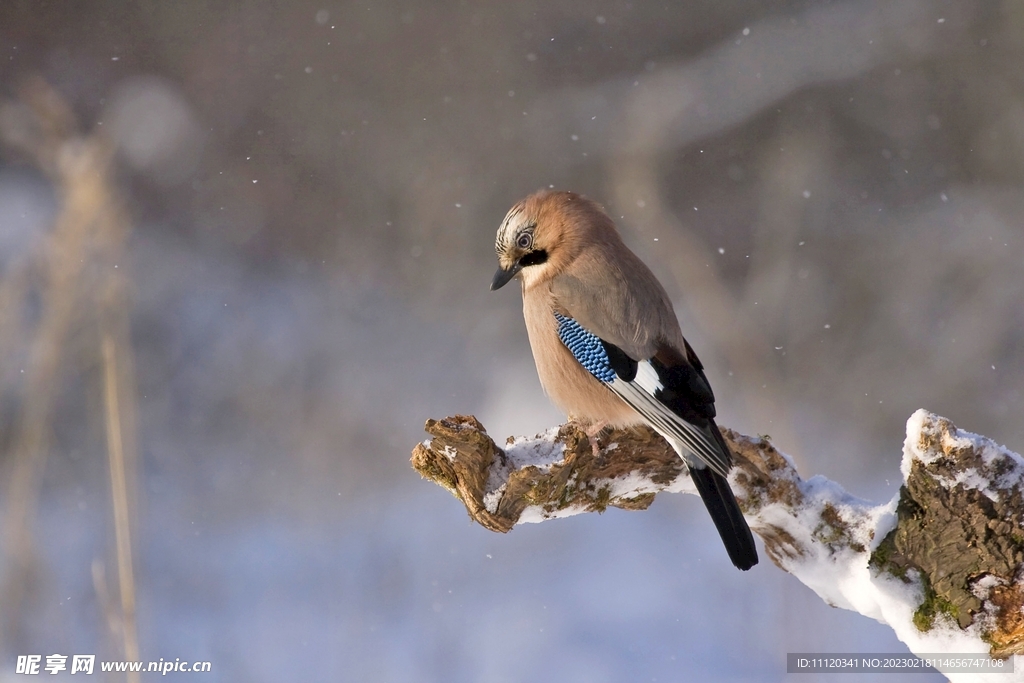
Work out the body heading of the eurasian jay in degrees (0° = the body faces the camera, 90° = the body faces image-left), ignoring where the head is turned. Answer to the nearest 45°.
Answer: approximately 90°
